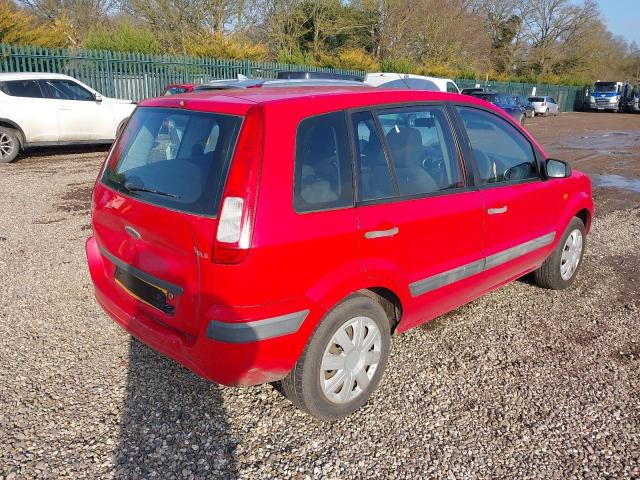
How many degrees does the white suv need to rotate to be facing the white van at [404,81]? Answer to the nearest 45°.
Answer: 0° — it already faces it

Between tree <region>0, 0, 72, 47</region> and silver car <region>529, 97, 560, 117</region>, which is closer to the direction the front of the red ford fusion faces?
the silver car

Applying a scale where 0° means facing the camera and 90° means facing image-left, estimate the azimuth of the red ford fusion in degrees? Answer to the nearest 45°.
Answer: approximately 225°

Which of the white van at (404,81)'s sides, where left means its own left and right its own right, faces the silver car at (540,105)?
front

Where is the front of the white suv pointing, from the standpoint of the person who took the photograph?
facing to the right of the viewer

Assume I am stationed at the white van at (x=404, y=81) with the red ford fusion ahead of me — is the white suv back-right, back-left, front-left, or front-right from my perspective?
front-right

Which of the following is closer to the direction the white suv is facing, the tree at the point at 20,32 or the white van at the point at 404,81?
the white van

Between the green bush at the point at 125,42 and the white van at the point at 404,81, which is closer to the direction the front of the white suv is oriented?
the white van

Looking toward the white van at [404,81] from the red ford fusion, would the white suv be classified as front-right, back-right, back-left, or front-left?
front-left

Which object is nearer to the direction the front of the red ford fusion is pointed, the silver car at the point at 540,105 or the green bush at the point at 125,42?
the silver car

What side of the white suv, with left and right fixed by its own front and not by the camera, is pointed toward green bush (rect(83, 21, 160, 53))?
left

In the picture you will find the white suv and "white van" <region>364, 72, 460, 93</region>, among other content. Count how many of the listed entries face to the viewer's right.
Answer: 2

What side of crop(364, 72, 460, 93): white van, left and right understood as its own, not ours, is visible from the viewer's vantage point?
right

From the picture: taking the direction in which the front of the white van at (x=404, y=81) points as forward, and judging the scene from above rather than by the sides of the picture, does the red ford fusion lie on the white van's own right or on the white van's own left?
on the white van's own right
